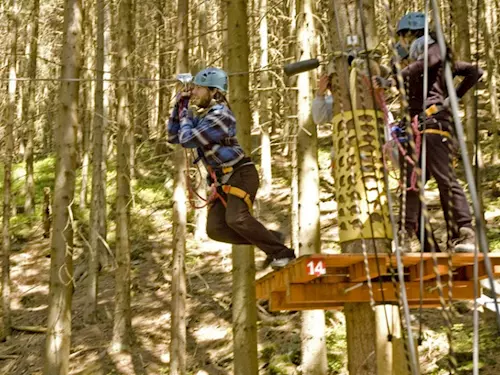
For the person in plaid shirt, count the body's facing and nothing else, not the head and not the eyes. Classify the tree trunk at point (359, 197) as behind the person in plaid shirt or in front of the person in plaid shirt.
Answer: behind

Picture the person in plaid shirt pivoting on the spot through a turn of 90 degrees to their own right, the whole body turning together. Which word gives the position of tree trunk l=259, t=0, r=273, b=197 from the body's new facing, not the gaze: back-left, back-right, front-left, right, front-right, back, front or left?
front

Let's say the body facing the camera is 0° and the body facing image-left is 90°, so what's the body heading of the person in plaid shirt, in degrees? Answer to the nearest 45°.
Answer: approximately 90°

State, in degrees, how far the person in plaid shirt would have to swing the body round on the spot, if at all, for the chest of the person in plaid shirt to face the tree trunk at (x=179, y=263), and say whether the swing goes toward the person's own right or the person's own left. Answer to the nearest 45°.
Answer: approximately 90° to the person's own right

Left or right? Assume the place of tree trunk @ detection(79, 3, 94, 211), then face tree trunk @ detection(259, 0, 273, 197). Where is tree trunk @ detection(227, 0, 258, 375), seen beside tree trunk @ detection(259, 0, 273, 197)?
right

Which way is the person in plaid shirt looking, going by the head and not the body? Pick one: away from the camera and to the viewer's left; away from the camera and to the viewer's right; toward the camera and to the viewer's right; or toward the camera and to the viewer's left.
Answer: toward the camera and to the viewer's left

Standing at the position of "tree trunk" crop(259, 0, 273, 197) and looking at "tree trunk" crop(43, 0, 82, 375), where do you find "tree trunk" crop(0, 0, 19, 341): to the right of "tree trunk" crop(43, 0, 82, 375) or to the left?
right

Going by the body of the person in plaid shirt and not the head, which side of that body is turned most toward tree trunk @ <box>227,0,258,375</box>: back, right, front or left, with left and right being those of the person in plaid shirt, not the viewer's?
right

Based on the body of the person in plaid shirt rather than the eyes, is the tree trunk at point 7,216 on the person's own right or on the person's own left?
on the person's own right
